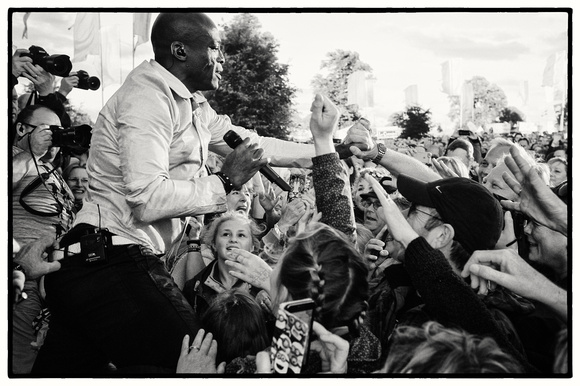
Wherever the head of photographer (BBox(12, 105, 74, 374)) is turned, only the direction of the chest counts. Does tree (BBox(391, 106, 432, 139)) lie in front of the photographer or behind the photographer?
in front

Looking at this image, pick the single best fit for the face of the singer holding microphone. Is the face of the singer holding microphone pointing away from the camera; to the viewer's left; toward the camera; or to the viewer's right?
to the viewer's right

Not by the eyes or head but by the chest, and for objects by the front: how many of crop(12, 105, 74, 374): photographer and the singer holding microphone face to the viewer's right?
2

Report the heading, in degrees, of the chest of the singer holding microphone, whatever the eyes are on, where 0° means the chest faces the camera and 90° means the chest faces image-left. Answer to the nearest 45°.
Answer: approximately 270°

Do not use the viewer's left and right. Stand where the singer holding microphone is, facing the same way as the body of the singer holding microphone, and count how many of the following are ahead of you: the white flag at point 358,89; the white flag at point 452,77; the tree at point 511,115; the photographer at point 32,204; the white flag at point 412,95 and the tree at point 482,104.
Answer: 5

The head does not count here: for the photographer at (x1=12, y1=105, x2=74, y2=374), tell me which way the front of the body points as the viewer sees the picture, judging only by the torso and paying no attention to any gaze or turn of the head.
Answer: to the viewer's right

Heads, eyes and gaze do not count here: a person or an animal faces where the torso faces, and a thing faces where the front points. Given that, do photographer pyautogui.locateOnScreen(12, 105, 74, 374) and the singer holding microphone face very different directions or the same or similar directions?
same or similar directions

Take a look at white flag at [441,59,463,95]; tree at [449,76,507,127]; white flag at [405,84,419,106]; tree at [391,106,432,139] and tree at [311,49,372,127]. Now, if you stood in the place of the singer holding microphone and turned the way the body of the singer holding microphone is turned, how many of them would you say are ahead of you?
5

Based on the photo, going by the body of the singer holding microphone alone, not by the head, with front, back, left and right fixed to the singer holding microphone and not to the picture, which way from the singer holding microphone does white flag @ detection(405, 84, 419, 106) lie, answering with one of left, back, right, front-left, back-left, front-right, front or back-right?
front
